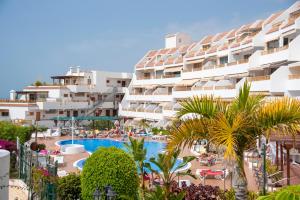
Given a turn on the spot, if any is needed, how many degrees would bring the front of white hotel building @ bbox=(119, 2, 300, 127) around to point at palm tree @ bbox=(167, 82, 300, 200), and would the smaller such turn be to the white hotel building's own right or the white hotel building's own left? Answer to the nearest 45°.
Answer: approximately 45° to the white hotel building's own left

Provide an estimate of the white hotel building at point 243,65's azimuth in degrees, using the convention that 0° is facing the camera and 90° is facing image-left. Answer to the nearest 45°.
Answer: approximately 45°

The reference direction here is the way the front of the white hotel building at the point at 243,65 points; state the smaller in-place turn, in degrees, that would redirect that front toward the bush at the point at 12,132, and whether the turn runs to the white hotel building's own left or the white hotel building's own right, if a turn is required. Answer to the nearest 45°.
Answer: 0° — it already faces it

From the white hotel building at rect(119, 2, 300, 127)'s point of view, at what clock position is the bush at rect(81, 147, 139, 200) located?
The bush is roughly at 11 o'clock from the white hotel building.

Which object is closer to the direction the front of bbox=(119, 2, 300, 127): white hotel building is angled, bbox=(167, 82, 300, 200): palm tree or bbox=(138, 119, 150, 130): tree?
the palm tree

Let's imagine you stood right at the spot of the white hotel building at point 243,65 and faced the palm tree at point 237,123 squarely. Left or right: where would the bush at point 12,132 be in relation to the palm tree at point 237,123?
right

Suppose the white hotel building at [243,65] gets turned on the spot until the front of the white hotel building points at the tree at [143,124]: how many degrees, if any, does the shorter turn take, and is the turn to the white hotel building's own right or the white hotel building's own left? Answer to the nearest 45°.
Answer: approximately 90° to the white hotel building's own right

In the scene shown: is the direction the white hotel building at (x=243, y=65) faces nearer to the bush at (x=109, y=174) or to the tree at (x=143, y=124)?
the bush

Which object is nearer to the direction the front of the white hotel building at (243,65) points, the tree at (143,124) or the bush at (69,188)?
the bush
